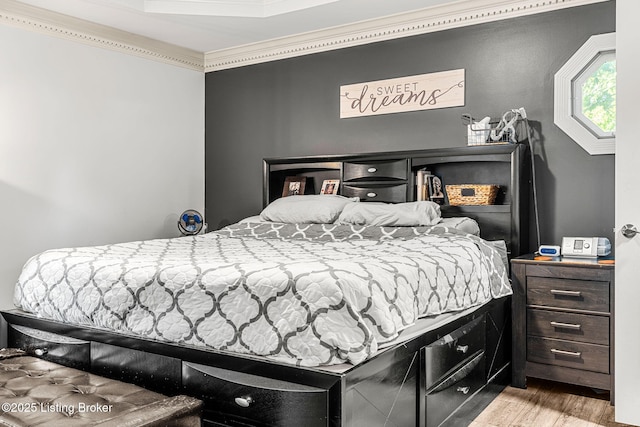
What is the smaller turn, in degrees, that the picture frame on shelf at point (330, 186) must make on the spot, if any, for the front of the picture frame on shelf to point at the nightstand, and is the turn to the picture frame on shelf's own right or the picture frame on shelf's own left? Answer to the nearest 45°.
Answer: approximately 45° to the picture frame on shelf's own left

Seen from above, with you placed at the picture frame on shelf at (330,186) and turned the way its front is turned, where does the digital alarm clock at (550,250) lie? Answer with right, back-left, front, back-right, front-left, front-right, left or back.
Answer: front-left

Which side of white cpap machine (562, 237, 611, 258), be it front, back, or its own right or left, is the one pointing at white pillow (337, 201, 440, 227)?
right

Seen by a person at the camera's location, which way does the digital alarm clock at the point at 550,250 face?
facing the viewer

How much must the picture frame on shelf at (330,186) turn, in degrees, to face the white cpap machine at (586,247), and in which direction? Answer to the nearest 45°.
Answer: approximately 45° to its left

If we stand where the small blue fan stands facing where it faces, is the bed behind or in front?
in front

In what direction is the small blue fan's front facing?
toward the camera

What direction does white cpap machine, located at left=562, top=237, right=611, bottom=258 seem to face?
toward the camera

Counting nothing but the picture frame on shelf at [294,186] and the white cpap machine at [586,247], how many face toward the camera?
2

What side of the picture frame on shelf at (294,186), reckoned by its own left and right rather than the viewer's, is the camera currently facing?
front
